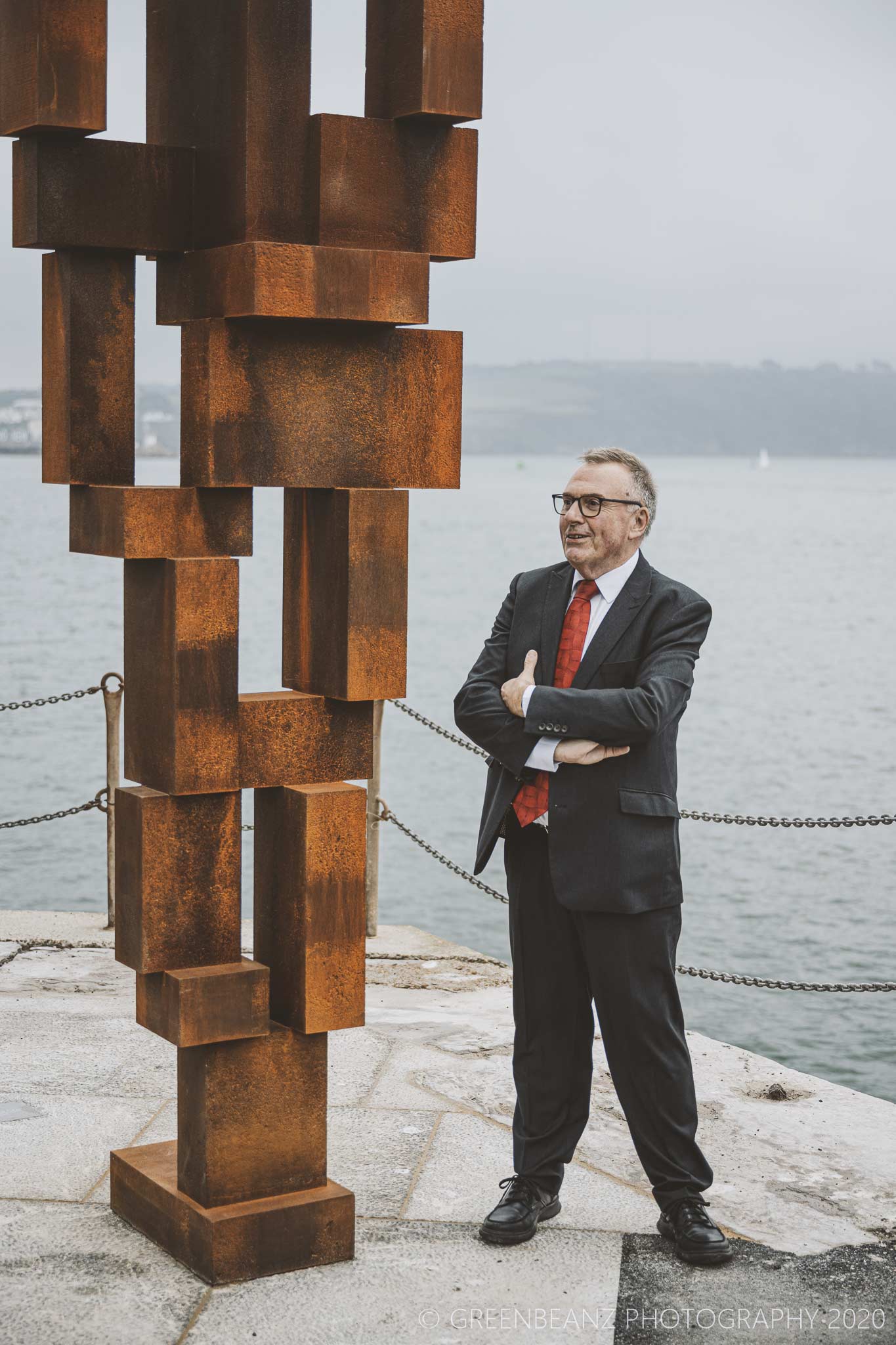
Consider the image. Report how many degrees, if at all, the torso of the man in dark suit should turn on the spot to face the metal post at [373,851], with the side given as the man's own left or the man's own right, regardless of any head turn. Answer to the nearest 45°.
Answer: approximately 135° to the man's own right

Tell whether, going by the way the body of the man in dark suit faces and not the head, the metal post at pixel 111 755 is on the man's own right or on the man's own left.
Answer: on the man's own right

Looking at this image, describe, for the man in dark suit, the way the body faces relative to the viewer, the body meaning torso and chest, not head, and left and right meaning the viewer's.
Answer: facing the viewer and to the left of the viewer

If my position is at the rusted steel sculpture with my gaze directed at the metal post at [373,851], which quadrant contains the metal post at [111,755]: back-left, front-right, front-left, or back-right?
front-left

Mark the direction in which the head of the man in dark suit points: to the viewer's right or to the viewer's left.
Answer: to the viewer's left

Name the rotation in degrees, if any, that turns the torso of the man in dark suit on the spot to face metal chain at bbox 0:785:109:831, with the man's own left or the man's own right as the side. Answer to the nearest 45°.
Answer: approximately 90° to the man's own right
